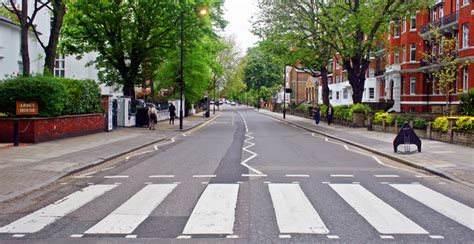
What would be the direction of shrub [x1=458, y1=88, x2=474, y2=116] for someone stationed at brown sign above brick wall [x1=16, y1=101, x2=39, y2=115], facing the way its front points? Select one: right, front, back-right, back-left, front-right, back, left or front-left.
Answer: left

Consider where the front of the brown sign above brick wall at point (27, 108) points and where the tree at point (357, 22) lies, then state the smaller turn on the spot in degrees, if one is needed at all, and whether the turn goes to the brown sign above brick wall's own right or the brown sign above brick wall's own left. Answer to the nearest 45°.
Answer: approximately 90° to the brown sign above brick wall's own left

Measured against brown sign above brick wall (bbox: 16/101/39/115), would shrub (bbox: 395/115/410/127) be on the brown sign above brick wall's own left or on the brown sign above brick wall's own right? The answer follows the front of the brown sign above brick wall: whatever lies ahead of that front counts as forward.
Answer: on the brown sign above brick wall's own left

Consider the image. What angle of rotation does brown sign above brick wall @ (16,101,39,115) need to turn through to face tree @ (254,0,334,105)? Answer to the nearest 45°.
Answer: approximately 135° to its left

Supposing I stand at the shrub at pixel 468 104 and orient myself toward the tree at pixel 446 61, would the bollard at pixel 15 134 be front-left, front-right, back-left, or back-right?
back-left

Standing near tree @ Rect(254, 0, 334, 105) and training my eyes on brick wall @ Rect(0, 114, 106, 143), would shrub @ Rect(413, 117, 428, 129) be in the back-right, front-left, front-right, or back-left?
front-left

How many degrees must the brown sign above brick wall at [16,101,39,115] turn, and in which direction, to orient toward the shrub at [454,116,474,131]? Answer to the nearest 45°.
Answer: approximately 45° to its left

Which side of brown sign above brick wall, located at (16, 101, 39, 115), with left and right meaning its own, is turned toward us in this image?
front

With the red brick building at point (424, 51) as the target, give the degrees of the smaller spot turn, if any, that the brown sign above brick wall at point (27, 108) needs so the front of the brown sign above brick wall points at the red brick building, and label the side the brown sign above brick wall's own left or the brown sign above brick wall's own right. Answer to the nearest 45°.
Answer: approximately 90° to the brown sign above brick wall's own left

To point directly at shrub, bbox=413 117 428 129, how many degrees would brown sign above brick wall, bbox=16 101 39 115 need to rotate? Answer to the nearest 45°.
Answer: approximately 90° to its left

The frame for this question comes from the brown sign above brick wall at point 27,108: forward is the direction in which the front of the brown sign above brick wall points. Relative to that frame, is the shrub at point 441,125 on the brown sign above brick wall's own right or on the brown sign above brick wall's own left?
on the brown sign above brick wall's own left
